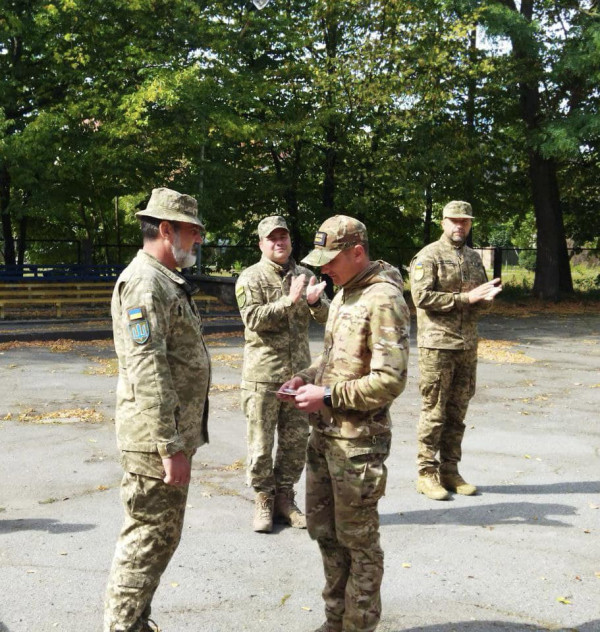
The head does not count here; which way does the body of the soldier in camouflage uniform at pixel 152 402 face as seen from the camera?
to the viewer's right

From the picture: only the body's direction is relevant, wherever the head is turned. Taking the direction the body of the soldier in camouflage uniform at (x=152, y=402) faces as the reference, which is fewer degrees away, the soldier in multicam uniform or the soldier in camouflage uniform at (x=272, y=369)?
the soldier in multicam uniform

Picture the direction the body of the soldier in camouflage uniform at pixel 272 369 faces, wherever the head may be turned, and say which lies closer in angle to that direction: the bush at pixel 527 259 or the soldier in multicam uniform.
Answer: the soldier in multicam uniform

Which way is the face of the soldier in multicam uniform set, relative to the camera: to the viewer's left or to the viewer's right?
to the viewer's left

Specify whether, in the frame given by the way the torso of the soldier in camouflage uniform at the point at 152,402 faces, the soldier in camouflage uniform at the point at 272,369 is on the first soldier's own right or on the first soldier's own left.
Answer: on the first soldier's own left

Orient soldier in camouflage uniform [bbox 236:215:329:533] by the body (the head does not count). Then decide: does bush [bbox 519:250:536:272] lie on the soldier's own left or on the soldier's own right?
on the soldier's own left

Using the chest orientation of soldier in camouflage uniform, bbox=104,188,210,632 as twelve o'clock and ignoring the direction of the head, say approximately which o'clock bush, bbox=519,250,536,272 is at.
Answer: The bush is roughly at 10 o'clock from the soldier in camouflage uniform.

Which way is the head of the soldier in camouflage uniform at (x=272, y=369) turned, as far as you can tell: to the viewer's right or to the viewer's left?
to the viewer's right

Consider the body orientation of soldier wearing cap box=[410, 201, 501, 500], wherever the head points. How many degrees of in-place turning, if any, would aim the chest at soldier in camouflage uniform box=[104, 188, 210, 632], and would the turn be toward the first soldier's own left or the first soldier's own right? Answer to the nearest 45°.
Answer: approximately 45° to the first soldier's own right
